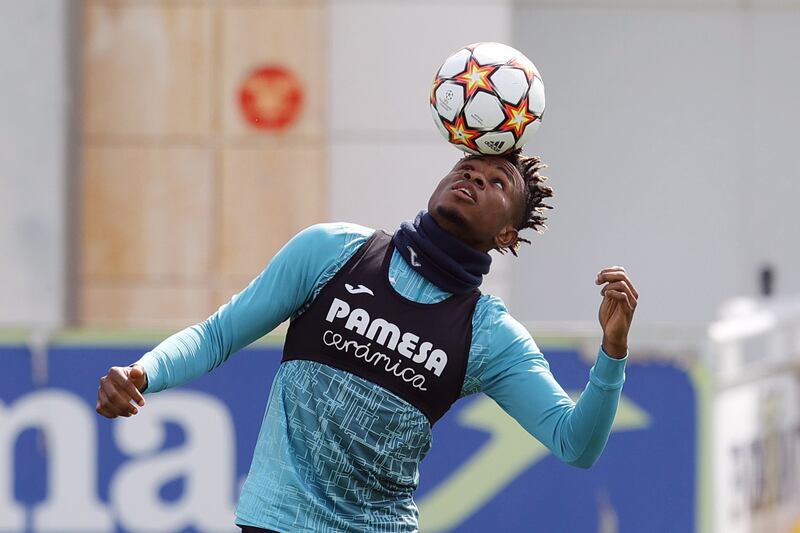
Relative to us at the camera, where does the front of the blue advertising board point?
facing the viewer

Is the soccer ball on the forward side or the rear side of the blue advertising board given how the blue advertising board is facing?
on the forward side
